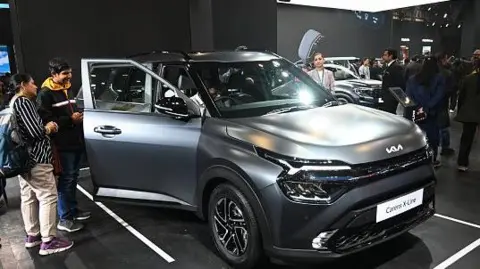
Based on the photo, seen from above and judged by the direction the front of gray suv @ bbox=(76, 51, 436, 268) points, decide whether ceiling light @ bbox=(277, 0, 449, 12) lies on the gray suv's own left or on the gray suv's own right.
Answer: on the gray suv's own left

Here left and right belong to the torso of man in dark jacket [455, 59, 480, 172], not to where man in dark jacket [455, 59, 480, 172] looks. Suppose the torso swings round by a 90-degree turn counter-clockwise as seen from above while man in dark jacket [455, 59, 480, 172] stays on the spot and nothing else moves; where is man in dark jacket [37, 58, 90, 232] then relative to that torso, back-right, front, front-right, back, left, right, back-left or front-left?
front-left

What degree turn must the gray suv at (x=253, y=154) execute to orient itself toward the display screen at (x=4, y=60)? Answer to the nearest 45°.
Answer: approximately 180°

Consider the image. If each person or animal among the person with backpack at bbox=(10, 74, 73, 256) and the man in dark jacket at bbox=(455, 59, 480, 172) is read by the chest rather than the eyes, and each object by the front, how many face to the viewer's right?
1

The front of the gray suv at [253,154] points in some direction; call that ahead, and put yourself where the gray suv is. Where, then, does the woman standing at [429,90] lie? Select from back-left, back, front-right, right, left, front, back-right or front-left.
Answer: left

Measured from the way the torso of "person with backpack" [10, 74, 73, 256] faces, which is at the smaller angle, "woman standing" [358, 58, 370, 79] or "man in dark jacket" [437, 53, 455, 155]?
the man in dark jacket

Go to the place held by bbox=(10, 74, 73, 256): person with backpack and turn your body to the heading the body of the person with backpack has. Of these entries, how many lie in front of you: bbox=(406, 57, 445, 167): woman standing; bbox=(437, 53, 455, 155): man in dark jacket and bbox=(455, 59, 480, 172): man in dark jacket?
3

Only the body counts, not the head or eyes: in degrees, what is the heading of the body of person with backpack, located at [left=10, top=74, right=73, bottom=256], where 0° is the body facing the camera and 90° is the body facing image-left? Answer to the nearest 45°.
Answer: approximately 270°

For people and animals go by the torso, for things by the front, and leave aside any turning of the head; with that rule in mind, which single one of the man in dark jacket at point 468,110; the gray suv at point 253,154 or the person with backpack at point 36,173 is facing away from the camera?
the man in dark jacket

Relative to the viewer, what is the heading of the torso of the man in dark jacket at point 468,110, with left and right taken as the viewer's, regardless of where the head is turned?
facing away from the viewer

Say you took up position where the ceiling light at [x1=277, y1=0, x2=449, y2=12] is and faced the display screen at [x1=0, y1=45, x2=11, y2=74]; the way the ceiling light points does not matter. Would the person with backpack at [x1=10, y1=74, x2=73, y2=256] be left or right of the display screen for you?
left

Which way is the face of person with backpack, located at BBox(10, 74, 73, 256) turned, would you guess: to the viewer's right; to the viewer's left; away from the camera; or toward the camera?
to the viewer's right

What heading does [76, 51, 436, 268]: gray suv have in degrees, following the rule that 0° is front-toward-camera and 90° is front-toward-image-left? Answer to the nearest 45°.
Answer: approximately 315°
